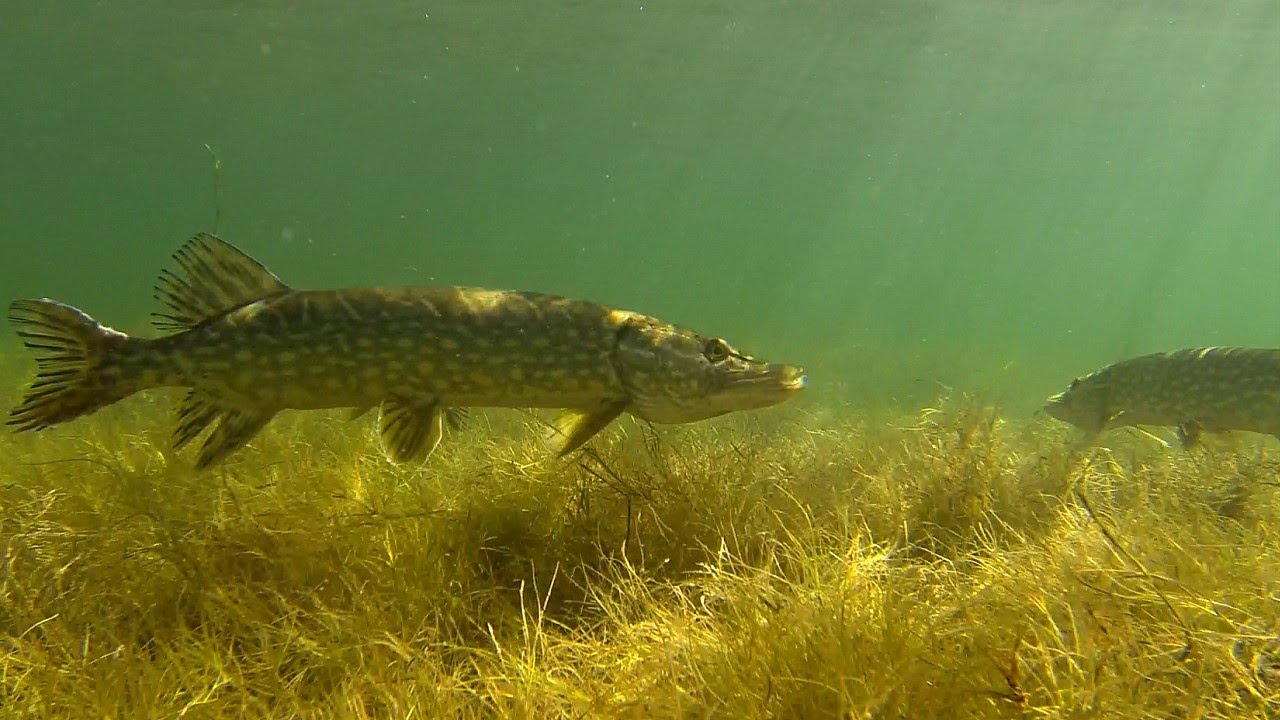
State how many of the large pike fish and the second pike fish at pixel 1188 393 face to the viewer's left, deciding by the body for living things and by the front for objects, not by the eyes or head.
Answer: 1

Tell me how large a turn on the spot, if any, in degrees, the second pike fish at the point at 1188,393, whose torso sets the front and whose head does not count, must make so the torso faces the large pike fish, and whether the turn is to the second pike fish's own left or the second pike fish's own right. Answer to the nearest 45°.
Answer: approximately 45° to the second pike fish's own left

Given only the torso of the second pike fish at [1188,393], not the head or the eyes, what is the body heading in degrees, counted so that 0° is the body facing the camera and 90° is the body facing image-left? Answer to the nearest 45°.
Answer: approximately 90°

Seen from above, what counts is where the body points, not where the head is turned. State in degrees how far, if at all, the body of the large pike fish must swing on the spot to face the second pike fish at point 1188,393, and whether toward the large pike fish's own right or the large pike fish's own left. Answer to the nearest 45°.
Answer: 0° — it already faces it

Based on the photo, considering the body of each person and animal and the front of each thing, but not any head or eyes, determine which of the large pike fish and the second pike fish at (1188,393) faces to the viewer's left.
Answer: the second pike fish

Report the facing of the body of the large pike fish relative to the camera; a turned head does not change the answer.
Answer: to the viewer's right
